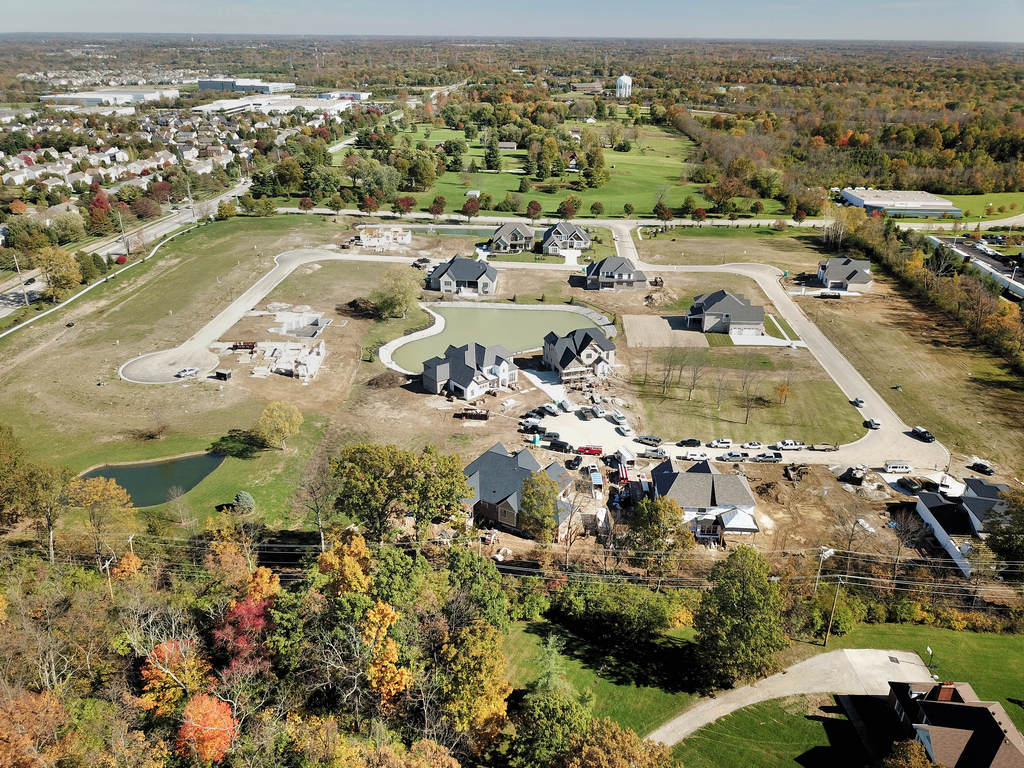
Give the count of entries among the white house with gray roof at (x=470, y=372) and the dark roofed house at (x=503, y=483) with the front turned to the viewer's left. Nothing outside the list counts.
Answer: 0

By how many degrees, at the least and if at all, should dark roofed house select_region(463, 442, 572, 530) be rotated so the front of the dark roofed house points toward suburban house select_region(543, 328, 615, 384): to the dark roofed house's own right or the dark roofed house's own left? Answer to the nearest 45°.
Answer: approximately 45° to the dark roofed house's own left

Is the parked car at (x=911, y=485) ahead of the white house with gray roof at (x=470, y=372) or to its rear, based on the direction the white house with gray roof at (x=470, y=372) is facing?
ahead

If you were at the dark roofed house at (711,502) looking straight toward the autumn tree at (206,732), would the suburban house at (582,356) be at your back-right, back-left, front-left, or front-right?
back-right

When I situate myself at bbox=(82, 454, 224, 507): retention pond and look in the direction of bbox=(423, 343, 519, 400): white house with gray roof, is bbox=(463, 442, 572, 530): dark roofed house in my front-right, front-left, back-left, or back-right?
front-right

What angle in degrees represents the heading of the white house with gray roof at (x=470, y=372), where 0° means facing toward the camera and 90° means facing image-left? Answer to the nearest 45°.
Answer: approximately 315°

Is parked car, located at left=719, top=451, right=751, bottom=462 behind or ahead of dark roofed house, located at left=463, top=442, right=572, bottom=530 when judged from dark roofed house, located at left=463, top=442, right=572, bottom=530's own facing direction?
ahead

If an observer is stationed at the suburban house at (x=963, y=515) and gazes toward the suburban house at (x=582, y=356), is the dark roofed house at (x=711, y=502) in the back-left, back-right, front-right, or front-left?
front-left

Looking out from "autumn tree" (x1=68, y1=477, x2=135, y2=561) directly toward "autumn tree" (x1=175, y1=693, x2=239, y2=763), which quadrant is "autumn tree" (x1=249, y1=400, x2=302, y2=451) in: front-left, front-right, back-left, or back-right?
back-left

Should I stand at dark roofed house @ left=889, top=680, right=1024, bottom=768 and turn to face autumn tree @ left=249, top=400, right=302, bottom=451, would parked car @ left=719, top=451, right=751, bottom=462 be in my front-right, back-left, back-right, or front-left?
front-right

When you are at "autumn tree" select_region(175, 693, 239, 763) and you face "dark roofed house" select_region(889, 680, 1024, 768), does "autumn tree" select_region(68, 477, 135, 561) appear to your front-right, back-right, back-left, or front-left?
back-left

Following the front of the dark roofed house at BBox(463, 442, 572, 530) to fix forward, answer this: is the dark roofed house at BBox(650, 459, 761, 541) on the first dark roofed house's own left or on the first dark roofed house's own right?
on the first dark roofed house's own right

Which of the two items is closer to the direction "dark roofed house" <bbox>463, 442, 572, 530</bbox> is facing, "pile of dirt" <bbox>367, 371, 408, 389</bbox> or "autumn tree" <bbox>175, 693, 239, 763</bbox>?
the pile of dirt

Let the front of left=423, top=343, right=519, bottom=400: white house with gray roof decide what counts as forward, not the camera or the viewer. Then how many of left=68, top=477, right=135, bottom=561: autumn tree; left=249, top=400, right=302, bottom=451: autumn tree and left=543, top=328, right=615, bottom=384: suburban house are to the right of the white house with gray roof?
2

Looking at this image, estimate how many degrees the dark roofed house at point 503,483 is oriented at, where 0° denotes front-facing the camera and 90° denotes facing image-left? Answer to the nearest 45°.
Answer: approximately 225°

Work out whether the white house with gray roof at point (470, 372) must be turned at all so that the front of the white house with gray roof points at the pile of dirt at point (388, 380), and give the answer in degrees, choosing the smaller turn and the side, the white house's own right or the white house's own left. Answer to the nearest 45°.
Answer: approximately 135° to the white house's own right

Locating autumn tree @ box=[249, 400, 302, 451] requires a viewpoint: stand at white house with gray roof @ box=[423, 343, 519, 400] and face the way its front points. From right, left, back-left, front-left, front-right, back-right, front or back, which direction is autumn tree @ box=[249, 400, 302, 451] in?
right
